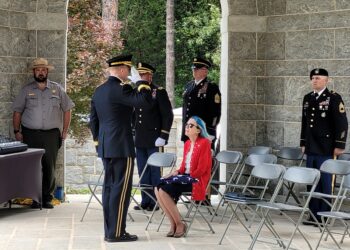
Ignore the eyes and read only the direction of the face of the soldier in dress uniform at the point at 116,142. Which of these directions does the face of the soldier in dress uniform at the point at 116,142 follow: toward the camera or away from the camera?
away from the camera

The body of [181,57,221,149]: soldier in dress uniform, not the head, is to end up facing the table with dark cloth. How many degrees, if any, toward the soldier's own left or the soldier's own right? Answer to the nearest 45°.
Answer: approximately 45° to the soldier's own right

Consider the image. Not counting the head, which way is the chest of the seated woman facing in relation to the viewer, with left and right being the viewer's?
facing the viewer and to the left of the viewer
